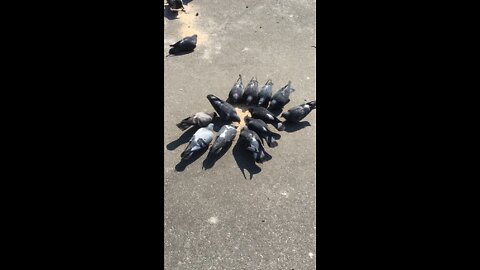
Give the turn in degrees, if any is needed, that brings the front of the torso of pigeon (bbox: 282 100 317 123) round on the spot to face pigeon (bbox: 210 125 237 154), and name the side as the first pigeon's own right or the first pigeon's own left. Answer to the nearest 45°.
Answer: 0° — it already faces it

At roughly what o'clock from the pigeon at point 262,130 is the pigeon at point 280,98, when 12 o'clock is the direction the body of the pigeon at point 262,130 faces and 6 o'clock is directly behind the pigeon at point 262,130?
the pigeon at point 280,98 is roughly at 2 o'clock from the pigeon at point 262,130.

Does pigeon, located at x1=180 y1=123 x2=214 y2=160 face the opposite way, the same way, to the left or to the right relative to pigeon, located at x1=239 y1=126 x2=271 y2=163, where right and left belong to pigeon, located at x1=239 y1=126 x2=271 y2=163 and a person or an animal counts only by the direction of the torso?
to the right

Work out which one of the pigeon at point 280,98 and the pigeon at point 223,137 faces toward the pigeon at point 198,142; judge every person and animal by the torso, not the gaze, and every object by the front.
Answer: the pigeon at point 280,98

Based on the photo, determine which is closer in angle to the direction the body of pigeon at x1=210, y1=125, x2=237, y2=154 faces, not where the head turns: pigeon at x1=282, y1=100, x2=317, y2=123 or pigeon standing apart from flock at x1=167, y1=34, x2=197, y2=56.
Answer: the pigeon

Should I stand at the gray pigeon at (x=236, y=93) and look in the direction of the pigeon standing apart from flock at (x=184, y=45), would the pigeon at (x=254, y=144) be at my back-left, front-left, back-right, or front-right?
back-left

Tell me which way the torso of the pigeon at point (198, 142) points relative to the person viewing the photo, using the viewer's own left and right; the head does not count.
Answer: facing away from the viewer and to the right of the viewer

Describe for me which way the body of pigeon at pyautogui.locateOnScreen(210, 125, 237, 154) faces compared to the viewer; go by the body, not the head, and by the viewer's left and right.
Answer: facing away from the viewer and to the right of the viewer

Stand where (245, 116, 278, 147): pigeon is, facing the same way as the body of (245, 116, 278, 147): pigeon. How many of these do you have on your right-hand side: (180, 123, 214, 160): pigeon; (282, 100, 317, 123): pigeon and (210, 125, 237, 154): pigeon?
1

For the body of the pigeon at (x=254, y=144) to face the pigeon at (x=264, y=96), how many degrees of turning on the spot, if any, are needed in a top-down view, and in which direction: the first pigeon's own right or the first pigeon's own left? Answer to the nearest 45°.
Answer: approximately 45° to the first pigeon's own right

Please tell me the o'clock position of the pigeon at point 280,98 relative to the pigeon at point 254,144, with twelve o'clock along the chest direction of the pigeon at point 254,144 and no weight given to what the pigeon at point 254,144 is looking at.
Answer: the pigeon at point 280,98 is roughly at 2 o'clock from the pigeon at point 254,144.

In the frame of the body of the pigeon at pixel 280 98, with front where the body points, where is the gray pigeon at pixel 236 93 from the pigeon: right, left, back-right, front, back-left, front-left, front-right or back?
front-right

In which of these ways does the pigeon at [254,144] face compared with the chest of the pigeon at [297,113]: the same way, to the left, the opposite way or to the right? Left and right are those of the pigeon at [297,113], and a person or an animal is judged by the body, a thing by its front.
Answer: to the right

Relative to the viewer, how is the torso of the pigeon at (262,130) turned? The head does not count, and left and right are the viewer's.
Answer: facing away from the viewer and to the left of the viewer

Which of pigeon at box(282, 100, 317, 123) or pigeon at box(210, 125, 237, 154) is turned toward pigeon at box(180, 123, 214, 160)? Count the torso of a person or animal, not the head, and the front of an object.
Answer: pigeon at box(282, 100, 317, 123)

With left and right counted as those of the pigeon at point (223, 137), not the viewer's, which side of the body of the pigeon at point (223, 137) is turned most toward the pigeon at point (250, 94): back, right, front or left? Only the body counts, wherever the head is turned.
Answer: front

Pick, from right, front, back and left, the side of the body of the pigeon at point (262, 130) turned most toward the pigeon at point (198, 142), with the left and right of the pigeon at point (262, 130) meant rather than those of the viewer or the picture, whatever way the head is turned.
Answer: left

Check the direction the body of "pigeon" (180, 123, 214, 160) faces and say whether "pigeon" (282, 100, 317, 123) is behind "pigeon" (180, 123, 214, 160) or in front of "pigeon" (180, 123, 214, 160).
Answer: in front
